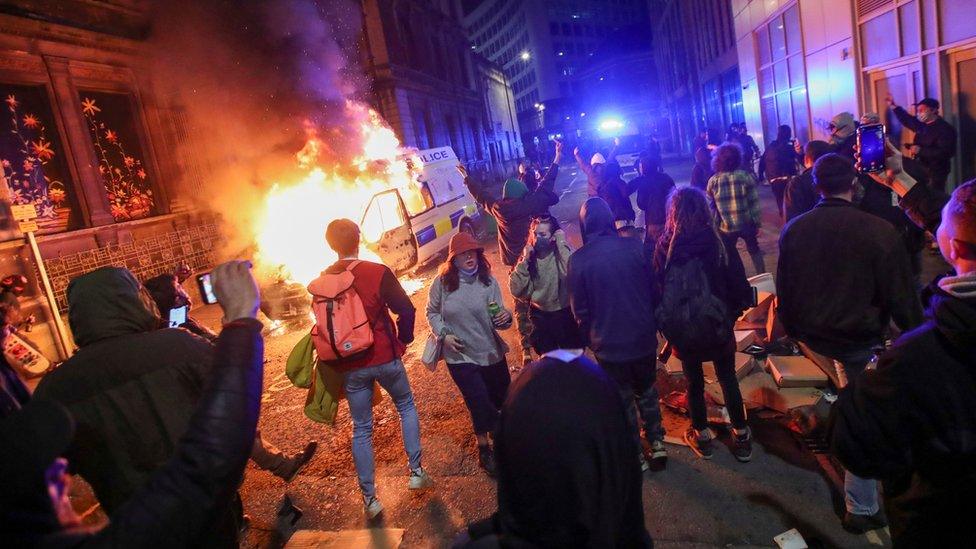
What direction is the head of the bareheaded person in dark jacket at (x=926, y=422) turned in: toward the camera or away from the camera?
away from the camera

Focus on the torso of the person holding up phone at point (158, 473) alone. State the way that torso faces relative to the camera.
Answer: away from the camera

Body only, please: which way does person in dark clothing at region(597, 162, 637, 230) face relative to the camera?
away from the camera

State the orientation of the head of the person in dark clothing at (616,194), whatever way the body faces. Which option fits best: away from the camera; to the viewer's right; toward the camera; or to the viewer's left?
away from the camera

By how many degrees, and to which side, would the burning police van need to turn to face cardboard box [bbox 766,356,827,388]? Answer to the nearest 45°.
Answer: approximately 45° to its left

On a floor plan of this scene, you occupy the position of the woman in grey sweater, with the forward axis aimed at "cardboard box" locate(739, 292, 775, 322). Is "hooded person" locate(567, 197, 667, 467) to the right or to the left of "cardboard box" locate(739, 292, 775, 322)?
right

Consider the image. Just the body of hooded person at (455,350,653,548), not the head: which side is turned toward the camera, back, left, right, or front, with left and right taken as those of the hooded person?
back

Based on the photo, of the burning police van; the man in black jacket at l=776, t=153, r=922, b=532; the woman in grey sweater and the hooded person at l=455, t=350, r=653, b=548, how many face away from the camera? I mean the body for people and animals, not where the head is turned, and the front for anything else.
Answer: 2

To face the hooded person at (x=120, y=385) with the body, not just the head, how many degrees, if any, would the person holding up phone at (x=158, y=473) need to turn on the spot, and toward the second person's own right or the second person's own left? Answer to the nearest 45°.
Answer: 0° — they already face them

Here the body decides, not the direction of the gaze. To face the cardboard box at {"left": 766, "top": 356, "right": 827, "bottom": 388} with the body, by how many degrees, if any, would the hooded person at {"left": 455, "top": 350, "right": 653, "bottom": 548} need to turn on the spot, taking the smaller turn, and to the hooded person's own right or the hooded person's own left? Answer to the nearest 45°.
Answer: approximately 45° to the hooded person's own right

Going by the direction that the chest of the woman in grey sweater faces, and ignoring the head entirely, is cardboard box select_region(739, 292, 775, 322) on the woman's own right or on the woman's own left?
on the woman's own left

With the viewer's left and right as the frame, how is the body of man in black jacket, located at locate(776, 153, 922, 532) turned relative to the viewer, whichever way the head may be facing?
facing away from the viewer
